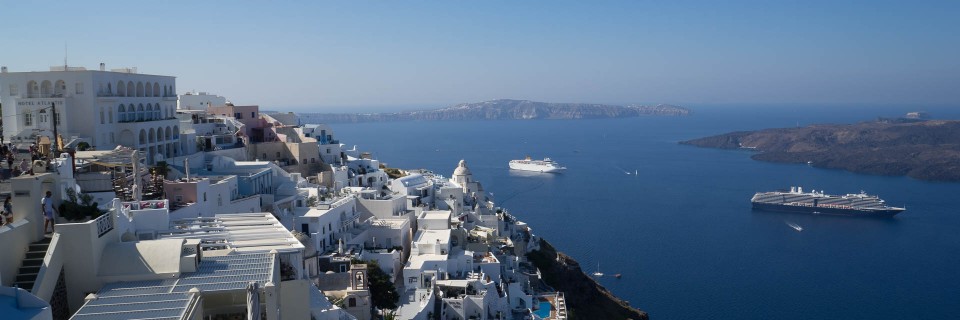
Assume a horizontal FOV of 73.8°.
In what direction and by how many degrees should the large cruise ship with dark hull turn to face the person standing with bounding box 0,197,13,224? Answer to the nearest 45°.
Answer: approximately 90° to its right

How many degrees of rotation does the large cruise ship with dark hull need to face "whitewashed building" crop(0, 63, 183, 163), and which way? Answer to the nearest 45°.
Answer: approximately 90° to its right

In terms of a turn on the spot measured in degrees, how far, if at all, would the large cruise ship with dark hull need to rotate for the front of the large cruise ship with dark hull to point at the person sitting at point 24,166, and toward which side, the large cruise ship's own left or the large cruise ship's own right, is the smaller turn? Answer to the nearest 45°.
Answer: approximately 90° to the large cruise ship's own right

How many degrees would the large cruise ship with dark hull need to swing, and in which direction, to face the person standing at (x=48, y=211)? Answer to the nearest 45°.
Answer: approximately 90° to its right

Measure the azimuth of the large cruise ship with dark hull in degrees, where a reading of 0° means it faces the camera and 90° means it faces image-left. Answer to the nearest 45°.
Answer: approximately 270°

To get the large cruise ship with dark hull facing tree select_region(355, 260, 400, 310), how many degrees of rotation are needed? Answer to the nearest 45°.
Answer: approximately 90° to its right

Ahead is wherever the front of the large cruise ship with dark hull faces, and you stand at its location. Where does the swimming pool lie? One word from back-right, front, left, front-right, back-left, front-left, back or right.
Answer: right

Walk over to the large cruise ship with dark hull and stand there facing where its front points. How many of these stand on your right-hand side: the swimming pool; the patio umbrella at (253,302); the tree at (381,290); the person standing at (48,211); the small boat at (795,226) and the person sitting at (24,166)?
6

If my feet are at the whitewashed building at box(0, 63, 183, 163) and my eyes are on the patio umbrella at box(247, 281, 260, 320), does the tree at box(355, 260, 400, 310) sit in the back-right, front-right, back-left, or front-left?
front-left

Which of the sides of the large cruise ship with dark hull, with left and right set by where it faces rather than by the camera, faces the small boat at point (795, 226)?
right

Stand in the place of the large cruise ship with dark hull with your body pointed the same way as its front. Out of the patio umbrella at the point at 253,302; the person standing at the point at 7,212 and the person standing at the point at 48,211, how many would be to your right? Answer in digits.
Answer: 3

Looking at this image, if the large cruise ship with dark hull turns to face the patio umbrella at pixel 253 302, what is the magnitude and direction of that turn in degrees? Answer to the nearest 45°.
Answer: approximately 90° to its right

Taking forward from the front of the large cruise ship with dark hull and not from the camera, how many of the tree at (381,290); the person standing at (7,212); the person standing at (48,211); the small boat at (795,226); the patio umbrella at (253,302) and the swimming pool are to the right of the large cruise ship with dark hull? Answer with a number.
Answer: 6
